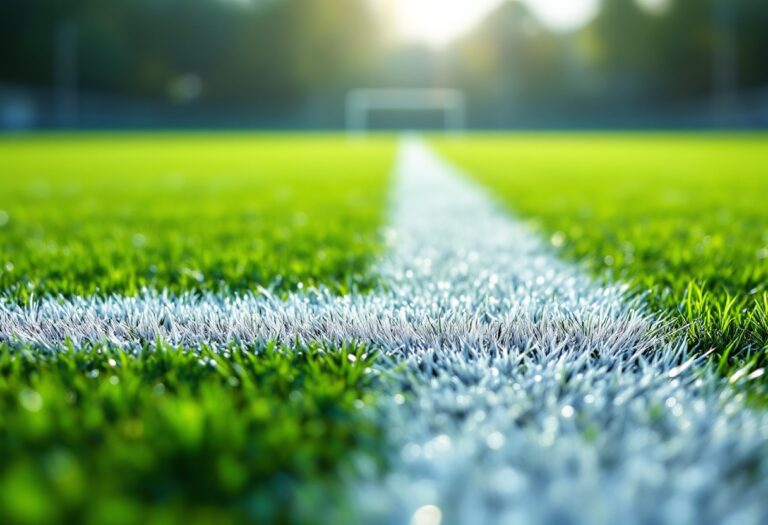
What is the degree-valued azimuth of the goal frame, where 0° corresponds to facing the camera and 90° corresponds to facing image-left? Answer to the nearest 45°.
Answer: approximately 0°

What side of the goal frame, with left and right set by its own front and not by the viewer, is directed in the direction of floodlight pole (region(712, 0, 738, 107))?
left

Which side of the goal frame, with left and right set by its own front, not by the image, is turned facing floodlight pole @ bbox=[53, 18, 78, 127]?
right
